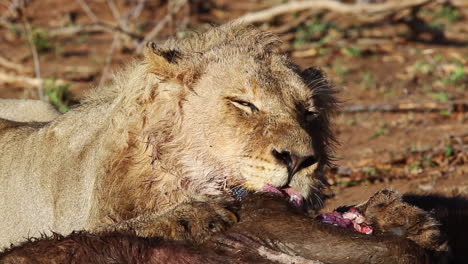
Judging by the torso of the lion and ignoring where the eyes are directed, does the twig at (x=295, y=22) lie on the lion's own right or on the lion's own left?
on the lion's own left

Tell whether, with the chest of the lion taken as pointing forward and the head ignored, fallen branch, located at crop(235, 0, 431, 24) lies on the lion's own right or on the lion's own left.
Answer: on the lion's own left

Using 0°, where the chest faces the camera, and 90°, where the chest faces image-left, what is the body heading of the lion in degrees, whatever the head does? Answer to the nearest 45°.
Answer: approximately 315°

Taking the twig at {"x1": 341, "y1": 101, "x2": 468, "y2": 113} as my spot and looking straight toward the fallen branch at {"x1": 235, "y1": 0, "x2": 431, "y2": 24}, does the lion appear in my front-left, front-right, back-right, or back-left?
back-left

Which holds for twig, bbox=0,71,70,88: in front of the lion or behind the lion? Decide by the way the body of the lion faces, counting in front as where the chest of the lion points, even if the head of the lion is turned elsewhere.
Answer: behind

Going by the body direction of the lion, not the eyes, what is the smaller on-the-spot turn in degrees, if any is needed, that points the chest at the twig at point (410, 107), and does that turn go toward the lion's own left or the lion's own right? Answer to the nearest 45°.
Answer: approximately 90° to the lion's own left
